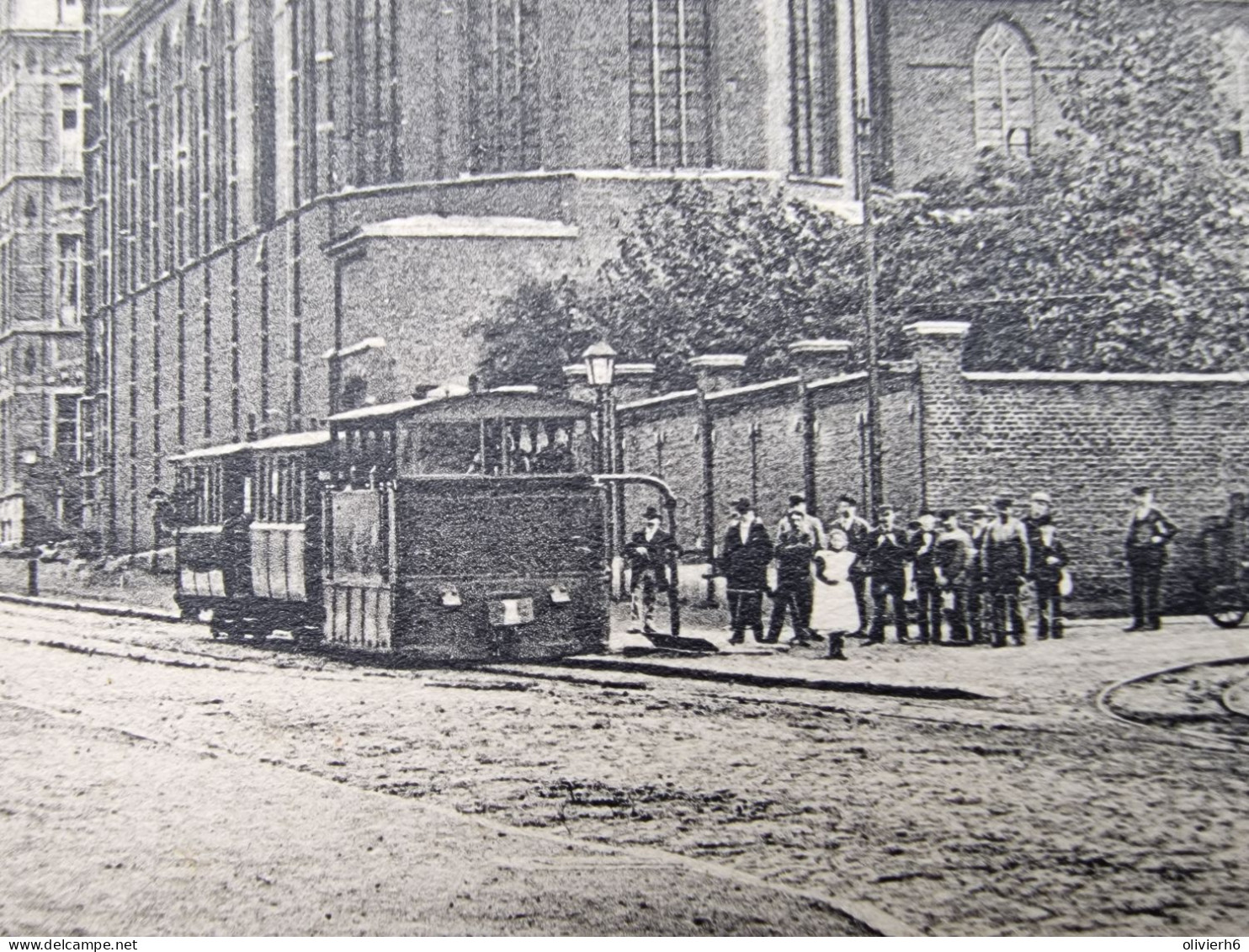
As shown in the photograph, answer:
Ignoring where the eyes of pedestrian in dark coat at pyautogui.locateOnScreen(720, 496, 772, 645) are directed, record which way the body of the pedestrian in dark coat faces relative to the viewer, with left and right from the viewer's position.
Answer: facing the viewer

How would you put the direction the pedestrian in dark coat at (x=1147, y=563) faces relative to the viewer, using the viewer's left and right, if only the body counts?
facing the viewer and to the left of the viewer

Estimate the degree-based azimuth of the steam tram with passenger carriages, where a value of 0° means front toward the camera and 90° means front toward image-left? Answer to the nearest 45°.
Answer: approximately 315°

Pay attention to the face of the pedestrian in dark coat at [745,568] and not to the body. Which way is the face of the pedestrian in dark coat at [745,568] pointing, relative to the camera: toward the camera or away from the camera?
toward the camera

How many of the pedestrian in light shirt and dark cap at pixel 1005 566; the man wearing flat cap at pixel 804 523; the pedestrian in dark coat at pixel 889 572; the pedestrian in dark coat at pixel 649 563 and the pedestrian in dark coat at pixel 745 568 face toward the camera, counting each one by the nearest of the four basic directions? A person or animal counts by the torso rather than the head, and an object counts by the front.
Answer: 5

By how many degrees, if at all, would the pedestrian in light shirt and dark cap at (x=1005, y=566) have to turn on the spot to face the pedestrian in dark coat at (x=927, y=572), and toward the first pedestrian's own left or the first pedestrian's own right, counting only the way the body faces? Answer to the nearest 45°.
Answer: approximately 135° to the first pedestrian's own right

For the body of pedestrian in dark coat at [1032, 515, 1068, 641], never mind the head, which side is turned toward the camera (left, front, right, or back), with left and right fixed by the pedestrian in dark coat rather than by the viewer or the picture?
front

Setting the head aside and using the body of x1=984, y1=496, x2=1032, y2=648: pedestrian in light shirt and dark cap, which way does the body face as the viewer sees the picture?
toward the camera

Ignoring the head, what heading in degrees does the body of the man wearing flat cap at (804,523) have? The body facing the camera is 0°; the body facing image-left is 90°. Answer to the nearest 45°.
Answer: approximately 0°

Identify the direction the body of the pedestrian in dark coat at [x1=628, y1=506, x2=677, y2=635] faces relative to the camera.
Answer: toward the camera

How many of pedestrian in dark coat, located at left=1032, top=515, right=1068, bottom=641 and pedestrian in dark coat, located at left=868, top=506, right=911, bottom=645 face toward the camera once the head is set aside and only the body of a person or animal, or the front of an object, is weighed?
2

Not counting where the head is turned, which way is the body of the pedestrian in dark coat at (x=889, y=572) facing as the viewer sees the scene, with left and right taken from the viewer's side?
facing the viewer

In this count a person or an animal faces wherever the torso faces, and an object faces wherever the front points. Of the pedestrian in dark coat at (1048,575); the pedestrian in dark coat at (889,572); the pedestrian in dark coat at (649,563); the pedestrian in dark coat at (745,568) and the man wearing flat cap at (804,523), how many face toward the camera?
5

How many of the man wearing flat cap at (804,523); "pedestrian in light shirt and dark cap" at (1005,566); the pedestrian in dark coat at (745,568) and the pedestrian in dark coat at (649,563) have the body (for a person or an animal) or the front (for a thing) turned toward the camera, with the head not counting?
4
